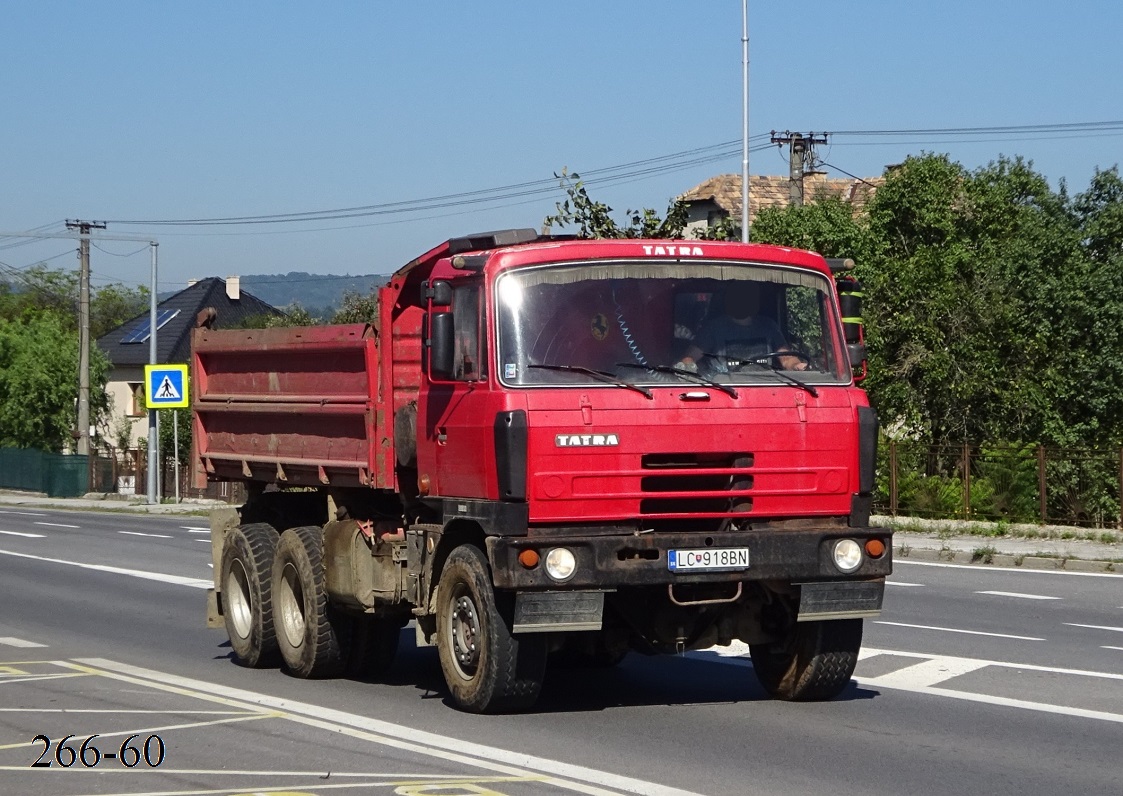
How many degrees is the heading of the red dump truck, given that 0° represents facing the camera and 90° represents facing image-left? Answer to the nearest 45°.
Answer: approximately 315°

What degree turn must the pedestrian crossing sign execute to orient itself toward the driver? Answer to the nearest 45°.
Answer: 0° — it already faces them

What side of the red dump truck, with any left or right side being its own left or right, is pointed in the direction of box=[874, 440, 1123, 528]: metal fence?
left

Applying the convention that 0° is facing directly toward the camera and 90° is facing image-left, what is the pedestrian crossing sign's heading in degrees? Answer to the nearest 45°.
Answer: approximately 0°
